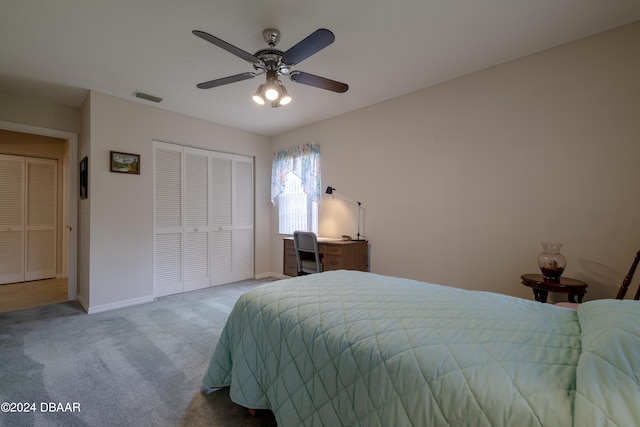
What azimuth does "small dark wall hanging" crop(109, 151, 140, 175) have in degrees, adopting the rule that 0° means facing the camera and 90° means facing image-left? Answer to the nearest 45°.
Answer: approximately 315°

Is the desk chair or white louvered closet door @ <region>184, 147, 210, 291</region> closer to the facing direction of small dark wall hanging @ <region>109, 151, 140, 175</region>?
the desk chair

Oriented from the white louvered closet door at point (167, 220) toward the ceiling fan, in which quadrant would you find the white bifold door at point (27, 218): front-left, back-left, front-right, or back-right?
back-right

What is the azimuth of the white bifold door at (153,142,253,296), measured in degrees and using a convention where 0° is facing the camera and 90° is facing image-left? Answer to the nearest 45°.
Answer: approximately 315°

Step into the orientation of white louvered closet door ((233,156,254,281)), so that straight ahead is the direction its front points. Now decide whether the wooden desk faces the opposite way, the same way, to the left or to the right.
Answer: to the right

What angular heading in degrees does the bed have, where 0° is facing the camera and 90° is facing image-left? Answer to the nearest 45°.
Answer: approximately 135°

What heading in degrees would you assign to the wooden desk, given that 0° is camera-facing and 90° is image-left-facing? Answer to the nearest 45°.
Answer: approximately 45°
